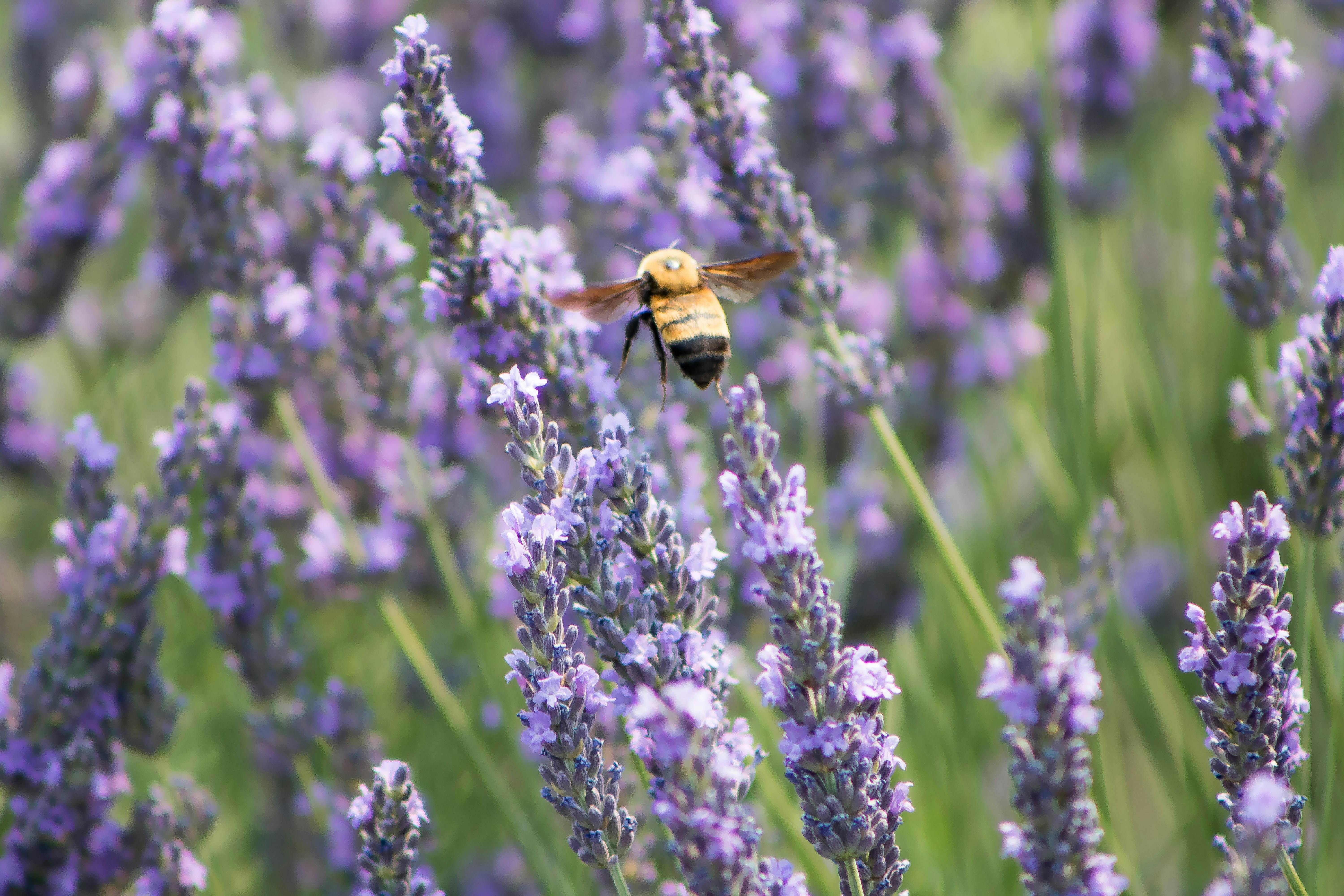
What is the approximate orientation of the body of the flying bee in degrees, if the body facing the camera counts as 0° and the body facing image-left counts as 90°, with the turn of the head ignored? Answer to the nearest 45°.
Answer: approximately 180°

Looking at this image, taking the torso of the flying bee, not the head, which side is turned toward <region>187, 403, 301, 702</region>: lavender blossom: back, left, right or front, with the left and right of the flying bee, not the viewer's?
left

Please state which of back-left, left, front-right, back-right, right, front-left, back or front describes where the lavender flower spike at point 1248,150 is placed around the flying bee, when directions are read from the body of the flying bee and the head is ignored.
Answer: right
